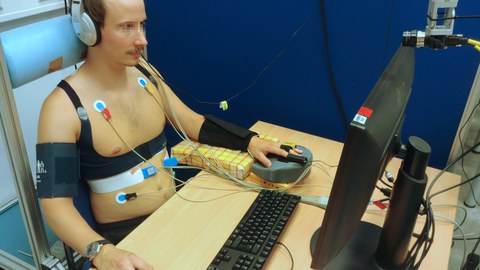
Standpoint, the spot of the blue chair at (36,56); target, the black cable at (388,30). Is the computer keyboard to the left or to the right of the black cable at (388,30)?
right

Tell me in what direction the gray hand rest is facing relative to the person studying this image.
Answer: facing to the right of the viewer

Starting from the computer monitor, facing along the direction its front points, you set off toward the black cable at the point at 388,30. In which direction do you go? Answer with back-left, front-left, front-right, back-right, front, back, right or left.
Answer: front-right

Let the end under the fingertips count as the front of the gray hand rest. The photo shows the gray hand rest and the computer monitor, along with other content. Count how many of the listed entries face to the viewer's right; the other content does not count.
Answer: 1

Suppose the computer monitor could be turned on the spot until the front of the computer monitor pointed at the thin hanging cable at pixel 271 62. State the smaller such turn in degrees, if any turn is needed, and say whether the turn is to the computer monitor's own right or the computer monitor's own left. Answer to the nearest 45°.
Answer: approximately 45° to the computer monitor's own right

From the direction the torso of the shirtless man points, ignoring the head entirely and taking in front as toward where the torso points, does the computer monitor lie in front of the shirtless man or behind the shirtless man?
in front

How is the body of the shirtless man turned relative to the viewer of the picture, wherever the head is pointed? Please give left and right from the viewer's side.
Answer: facing the viewer and to the right of the viewer

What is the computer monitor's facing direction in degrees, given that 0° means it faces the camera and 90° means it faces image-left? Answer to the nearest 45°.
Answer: approximately 135°

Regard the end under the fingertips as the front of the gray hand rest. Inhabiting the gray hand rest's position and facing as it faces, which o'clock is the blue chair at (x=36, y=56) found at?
The blue chair is roughly at 6 o'clock from the gray hand rest.
